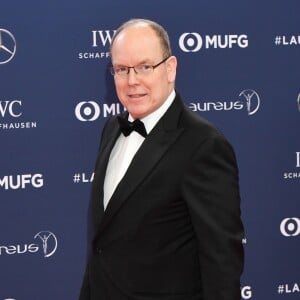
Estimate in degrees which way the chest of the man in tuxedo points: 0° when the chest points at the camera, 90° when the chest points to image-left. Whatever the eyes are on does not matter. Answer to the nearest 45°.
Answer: approximately 45°
